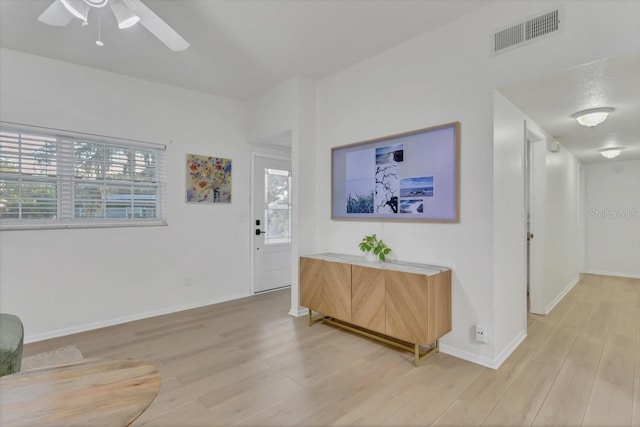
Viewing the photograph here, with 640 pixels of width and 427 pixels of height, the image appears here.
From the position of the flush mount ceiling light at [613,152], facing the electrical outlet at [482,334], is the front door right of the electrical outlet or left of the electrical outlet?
right

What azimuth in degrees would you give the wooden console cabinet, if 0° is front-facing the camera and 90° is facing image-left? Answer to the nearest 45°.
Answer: approximately 45°

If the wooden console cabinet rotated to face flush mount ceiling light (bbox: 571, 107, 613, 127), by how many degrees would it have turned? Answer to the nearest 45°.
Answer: approximately 135° to its left

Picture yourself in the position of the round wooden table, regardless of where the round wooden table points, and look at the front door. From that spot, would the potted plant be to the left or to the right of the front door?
right

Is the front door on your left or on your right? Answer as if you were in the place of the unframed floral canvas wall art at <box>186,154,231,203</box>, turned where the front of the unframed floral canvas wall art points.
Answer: on your left

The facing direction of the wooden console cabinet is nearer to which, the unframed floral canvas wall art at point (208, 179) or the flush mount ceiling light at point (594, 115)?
the unframed floral canvas wall art

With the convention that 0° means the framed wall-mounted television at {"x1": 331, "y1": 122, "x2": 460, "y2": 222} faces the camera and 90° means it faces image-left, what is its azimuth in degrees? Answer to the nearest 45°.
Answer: approximately 45°

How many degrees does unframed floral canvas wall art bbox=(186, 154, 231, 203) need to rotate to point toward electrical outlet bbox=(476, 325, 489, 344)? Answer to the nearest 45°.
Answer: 0° — it already faces it

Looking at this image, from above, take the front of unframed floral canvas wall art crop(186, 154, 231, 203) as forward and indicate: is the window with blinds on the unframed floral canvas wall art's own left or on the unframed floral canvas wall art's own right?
on the unframed floral canvas wall art's own right
